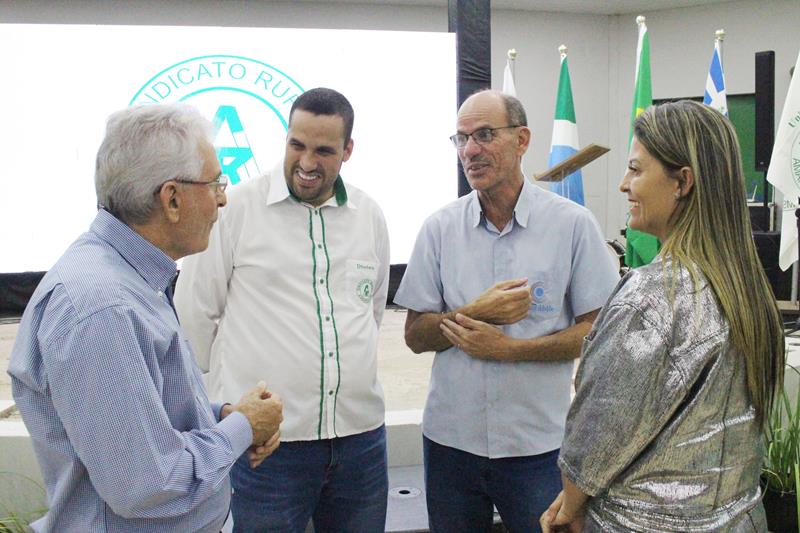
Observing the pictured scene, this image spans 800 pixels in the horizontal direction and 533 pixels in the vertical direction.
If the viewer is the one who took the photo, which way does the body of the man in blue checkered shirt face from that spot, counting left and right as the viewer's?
facing to the right of the viewer

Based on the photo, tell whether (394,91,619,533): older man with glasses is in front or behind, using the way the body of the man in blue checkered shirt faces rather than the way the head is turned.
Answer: in front

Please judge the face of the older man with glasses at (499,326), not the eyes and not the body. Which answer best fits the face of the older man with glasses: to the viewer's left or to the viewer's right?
to the viewer's left

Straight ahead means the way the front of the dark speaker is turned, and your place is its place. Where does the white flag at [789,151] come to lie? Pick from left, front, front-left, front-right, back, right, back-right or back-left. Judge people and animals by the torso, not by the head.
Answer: front-left

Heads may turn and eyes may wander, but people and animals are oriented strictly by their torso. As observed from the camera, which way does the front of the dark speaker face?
facing the viewer and to the left of the viewer

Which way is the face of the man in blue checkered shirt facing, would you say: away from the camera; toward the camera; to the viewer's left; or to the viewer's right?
to the viewer's right

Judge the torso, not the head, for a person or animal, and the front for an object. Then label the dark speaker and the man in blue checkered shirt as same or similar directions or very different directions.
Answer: very different directions

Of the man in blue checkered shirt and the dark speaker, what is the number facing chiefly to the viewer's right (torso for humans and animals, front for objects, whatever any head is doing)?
1

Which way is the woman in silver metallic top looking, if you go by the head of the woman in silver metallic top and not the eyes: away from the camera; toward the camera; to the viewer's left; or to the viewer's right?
to the viewer's left

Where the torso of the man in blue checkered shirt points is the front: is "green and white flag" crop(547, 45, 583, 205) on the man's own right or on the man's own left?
on the man's own left

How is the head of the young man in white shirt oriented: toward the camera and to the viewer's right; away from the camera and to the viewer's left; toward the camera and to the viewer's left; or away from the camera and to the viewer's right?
toward the camera and to the viewer's left
